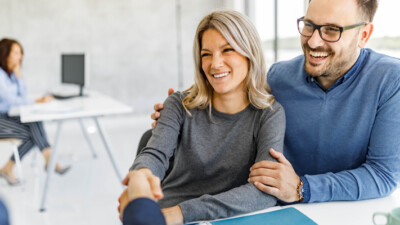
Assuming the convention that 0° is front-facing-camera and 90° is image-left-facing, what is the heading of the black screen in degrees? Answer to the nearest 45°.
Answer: approximately 45°

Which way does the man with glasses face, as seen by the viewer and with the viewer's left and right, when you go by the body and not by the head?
facing the viewer and to the left of the viewer

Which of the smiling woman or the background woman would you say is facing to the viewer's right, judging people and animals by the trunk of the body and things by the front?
the background woman

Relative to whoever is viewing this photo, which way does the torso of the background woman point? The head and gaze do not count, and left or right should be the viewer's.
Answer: facing to the right of the viewer

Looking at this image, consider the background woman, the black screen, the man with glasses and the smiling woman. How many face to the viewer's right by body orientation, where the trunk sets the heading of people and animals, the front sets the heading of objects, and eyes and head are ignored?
1

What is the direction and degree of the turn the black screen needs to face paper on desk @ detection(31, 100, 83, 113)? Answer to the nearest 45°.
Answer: approximately 45° to its left

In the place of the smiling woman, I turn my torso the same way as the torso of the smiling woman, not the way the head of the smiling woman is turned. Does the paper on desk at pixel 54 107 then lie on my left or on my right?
on my right

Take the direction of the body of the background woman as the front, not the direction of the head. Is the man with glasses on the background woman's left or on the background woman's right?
on the background woman's right

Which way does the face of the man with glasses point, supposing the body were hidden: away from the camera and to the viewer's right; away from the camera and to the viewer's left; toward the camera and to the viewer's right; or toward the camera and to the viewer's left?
toward the camera and to the viewer's left
